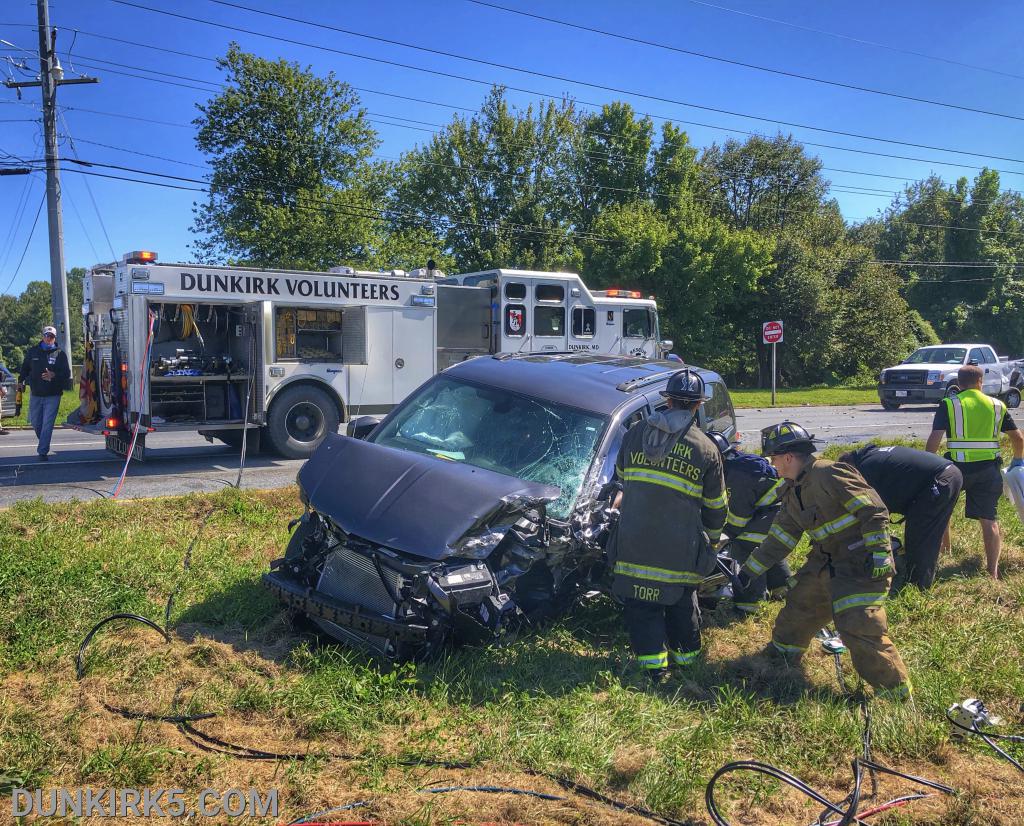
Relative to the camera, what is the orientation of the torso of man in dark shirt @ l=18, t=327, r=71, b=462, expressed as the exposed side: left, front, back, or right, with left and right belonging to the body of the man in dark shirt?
front

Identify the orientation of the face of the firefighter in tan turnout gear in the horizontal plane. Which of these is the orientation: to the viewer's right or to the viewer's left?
to the viewer's left

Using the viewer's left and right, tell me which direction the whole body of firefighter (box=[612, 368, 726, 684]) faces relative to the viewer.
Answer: facing away from the viewer

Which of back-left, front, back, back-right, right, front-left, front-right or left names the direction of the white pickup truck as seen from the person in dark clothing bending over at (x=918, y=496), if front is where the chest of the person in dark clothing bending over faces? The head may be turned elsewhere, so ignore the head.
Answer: right

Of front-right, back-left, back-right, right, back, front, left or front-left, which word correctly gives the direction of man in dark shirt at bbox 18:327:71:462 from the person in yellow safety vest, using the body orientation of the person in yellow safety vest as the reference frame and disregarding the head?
left

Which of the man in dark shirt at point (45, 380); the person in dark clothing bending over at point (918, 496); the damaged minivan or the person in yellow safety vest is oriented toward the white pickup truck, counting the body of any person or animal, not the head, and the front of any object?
the person in yellow safety vest

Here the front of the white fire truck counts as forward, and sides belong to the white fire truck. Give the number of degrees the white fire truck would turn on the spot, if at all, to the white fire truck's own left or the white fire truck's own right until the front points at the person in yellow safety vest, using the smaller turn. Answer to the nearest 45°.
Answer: approximately 90° to the white fire truck's own right

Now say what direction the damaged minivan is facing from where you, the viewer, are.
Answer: facing the viewer and to the left of the viewer

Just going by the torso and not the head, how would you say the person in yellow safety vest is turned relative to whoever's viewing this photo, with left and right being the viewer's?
facing away from the viewer

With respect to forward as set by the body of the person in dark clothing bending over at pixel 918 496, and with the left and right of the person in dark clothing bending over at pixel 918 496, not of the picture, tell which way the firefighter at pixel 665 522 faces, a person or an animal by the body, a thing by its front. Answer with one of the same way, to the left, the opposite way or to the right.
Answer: to the right

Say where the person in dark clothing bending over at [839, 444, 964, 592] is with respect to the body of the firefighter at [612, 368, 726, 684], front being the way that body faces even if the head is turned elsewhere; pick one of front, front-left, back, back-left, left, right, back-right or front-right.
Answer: front-right

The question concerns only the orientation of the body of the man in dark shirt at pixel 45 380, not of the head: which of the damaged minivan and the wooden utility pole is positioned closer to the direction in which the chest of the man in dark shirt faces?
the damaged minivan

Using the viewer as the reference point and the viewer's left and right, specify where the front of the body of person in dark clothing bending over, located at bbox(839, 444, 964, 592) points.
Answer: facing to the left of the viewer
